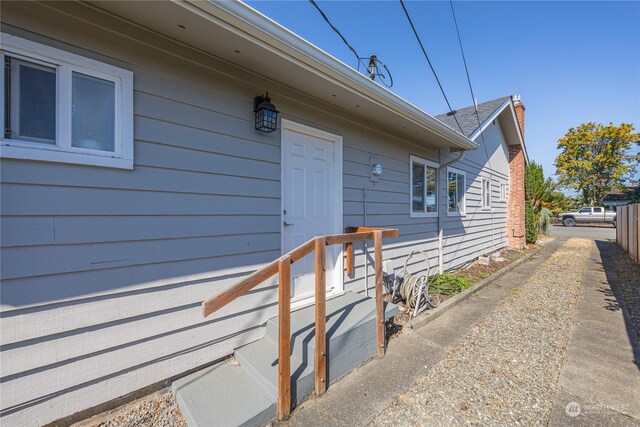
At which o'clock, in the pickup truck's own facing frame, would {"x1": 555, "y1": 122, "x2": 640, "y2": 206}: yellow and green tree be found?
The yellow and green tree is roughly at 3 o'clock from the pickup truck.

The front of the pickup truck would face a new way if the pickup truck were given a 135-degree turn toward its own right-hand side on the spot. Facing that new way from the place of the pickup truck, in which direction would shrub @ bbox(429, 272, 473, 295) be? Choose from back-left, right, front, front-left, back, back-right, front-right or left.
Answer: back-right

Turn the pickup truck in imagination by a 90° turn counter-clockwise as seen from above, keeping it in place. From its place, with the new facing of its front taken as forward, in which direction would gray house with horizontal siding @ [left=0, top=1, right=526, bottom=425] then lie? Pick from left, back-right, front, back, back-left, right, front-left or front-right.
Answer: front

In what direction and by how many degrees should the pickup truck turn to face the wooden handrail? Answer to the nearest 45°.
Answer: approximately 90° to its left

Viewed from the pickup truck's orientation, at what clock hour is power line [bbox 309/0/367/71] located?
The power line is roughly at 9 o'clock from the pickup truck.

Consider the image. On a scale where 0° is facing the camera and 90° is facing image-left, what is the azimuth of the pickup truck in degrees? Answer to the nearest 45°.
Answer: approximately 90°

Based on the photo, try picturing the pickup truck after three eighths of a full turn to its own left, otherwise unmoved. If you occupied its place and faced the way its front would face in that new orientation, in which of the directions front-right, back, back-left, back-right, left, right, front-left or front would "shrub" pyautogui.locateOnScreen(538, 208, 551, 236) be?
front-right

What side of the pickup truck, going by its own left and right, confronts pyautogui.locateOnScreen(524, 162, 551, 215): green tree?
left

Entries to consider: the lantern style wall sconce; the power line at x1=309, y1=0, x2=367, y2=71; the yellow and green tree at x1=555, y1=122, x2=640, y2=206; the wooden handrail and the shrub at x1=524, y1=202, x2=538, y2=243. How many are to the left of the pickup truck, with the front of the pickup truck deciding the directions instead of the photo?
4
